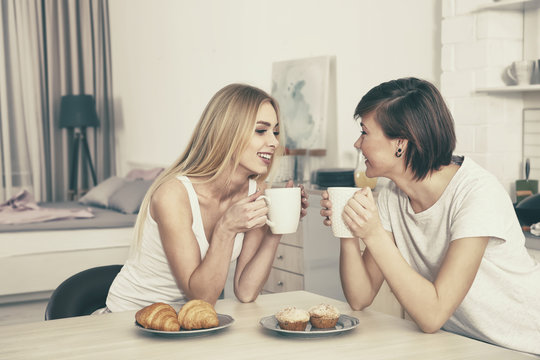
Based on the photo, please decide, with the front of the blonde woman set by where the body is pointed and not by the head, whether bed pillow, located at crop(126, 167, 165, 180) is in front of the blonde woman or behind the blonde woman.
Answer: behind

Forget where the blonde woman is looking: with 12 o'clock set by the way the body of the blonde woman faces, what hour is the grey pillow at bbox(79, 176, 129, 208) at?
The grey pillow is roughly at 7 o'clock from the blonde woman.

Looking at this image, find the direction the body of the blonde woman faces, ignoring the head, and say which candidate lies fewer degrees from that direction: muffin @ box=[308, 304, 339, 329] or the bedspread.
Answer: the muffin

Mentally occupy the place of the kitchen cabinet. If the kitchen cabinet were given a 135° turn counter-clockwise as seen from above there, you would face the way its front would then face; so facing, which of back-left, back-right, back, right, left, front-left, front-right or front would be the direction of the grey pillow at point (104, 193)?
back-left

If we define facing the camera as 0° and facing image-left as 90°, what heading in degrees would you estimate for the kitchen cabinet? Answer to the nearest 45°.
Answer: approximately 45°

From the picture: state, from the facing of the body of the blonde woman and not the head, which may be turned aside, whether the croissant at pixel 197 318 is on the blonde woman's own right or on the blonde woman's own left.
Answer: on the blonde woman's own right

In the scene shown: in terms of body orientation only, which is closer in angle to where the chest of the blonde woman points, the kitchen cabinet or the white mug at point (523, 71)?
the white mug

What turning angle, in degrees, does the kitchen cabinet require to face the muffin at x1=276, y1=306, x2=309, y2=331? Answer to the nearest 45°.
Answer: approximately 45° to its left

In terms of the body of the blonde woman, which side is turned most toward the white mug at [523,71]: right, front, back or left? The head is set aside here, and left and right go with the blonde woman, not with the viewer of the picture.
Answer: left

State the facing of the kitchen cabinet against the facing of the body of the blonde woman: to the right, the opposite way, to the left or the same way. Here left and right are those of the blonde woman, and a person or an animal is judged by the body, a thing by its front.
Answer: to the right

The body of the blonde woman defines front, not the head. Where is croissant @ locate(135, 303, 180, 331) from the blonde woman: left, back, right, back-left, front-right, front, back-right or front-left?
front-right

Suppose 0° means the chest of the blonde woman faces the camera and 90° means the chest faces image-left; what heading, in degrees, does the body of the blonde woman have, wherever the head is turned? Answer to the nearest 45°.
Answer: approximately 315°

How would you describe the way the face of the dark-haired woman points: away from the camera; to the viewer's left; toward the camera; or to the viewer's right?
to the viewer's left

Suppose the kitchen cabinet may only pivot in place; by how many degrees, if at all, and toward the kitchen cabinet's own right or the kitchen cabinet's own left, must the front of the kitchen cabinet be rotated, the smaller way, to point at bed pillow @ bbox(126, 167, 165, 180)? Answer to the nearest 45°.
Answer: approximately 90° to the kitchen cabinet's own right

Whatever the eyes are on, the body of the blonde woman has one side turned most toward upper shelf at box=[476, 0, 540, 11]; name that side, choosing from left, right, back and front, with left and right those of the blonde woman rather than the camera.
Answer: left
